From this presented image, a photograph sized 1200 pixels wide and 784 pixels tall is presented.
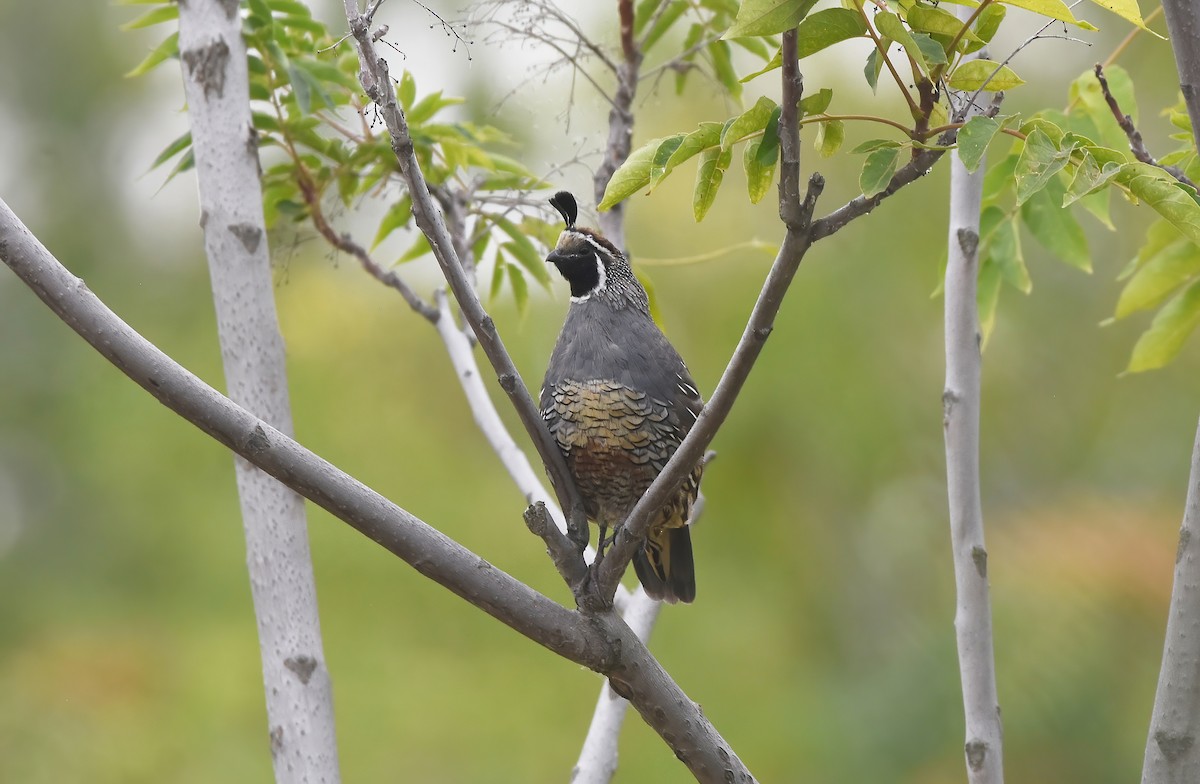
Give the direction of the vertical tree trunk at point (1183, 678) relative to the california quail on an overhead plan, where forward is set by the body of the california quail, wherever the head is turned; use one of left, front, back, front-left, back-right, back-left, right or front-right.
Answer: left

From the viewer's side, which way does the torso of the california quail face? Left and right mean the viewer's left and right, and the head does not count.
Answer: facing the viewer and to the left of the viewer

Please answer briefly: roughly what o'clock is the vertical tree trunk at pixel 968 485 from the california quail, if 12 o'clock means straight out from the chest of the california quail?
The vertical tree trunk is roughly at 8 o'clock from the california quail.

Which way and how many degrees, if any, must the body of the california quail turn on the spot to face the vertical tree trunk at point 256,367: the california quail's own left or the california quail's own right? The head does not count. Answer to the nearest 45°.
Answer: approximately 45° to the california quail's own right
